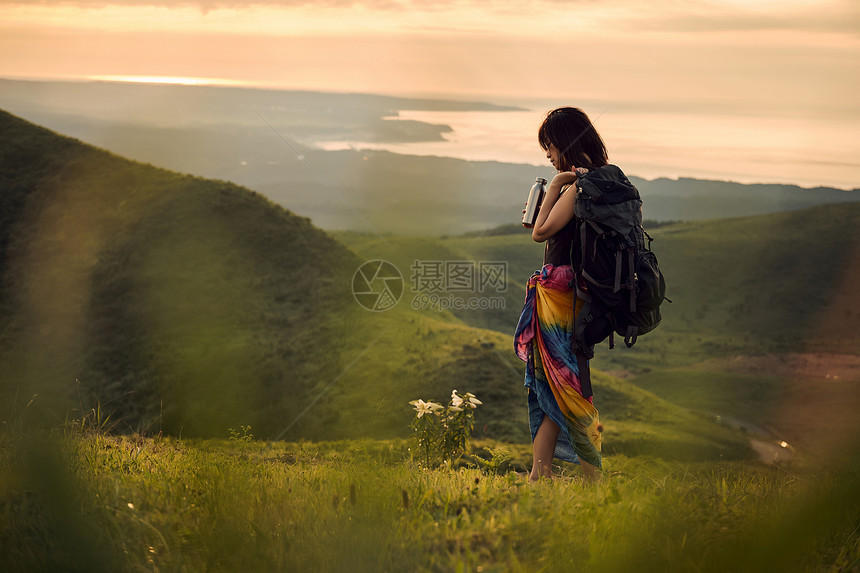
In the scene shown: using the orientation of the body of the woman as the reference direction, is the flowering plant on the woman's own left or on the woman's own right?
on the woman's own right

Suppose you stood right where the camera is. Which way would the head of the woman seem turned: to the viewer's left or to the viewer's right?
to the viewer's left

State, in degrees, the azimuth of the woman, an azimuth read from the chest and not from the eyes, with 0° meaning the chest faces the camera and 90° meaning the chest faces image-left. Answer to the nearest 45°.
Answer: approximately 90°
